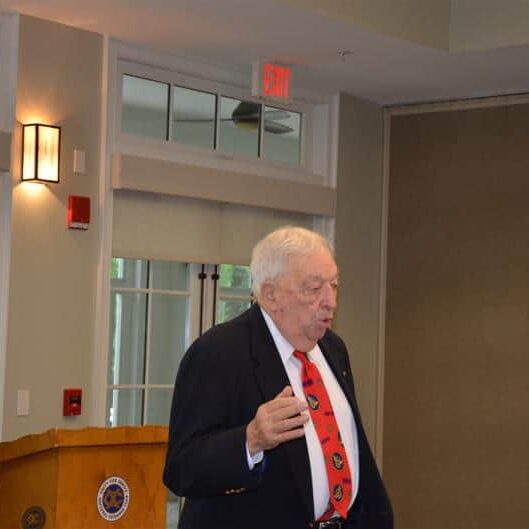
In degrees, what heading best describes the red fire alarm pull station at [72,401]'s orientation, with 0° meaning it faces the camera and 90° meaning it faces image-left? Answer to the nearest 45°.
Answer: approximately 315°

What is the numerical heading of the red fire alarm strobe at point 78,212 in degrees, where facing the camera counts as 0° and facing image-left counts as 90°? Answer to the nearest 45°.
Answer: approximately 315°

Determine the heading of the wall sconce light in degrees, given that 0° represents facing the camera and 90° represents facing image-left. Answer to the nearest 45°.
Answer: approximately 315°

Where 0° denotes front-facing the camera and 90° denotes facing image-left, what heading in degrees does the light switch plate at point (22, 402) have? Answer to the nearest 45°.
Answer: approximately 315°

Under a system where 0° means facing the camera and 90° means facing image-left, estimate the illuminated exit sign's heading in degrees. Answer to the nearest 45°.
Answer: approximately 315°
